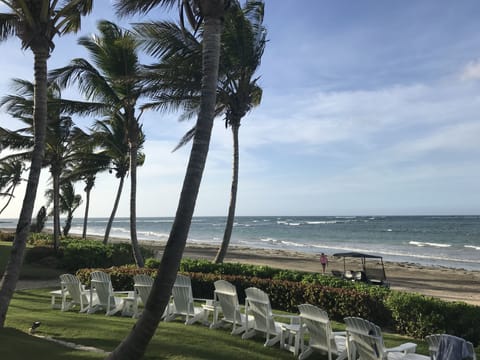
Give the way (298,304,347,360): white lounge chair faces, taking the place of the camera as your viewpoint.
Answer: facing away from the viewer and to the right of the viewer

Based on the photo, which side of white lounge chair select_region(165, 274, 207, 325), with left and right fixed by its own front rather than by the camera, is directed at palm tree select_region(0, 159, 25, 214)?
left

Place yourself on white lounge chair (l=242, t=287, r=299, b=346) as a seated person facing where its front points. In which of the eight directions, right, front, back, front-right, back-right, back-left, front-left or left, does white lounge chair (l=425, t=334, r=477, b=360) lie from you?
right

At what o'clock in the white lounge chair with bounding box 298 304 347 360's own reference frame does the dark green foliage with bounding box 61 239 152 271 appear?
The dark green foliage is roughly at 9 o'clock from the white lounge chair.

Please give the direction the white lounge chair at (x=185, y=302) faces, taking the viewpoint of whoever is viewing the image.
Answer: facing away from the viewer and to the right of the viewer

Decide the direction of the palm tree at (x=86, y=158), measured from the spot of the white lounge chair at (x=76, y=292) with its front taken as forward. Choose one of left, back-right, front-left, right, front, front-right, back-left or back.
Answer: front-left

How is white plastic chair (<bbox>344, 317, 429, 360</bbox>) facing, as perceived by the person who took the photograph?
facing away from the viewer and to the right of the viewer

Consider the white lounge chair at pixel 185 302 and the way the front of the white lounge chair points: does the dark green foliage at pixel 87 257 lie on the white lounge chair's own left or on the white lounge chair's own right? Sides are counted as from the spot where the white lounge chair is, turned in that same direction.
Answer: on the white lounge chair's own left

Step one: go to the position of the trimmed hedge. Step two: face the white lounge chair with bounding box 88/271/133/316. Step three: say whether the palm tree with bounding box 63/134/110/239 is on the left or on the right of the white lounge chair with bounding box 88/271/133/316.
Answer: right

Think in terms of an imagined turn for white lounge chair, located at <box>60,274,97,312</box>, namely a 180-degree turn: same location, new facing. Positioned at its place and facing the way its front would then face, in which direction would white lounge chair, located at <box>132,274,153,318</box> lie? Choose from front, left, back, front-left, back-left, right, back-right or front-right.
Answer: left

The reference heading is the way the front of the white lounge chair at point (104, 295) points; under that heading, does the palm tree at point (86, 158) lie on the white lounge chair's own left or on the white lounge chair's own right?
on the white lounge chair's own left

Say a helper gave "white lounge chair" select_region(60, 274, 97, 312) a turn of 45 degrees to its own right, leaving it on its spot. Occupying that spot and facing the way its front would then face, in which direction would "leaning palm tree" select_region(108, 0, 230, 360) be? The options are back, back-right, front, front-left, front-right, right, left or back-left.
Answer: right

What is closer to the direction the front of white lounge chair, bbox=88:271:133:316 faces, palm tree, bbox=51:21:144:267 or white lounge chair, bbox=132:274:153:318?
the palm tree

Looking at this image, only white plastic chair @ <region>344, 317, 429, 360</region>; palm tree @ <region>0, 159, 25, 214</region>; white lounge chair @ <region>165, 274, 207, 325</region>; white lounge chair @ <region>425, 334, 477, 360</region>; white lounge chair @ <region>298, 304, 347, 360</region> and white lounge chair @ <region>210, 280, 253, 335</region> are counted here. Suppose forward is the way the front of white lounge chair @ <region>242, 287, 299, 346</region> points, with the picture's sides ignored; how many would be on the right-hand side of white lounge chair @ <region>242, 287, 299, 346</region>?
3

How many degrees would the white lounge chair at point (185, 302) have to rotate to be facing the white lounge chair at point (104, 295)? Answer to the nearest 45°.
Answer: approximately 90° to its left
